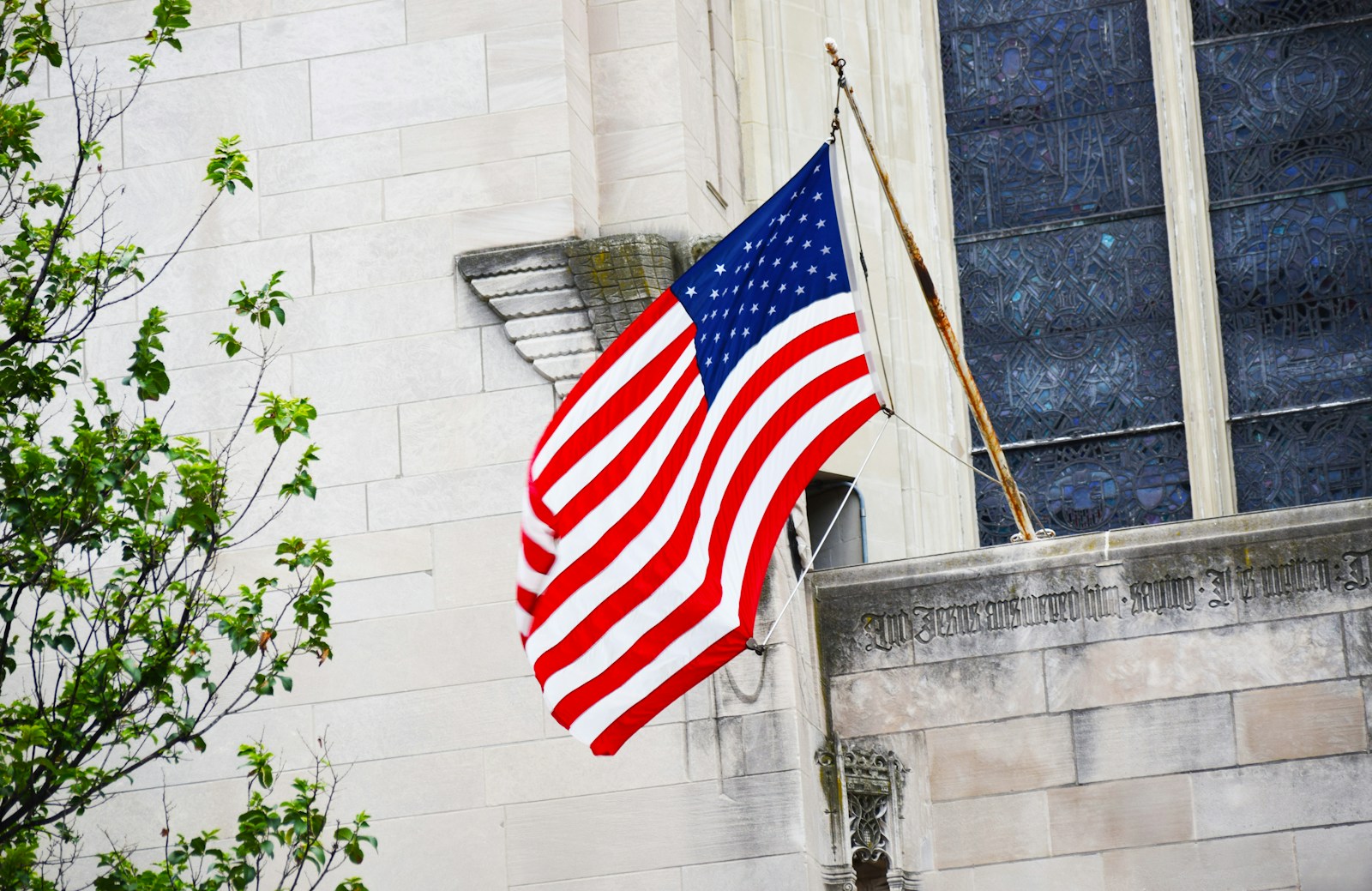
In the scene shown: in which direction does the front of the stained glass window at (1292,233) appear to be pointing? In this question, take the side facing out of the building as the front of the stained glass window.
toward the camera

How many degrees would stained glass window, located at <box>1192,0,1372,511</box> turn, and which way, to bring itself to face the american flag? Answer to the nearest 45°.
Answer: approximately 45° to its right

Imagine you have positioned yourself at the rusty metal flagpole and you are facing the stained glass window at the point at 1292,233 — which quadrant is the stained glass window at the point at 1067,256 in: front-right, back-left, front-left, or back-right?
front-left

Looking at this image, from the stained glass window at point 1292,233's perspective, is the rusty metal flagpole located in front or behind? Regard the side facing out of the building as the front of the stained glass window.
in front

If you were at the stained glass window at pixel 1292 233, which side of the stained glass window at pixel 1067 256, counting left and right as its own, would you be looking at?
left

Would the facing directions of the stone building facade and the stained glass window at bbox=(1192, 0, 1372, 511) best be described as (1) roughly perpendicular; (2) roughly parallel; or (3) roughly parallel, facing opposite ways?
roughly parallel

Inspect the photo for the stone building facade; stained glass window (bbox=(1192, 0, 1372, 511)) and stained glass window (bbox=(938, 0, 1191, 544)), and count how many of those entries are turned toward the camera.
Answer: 3

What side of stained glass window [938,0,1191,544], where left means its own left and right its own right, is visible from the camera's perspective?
front

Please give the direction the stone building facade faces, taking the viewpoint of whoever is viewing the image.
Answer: facing the viewer

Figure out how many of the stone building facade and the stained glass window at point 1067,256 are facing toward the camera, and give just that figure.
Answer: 2
